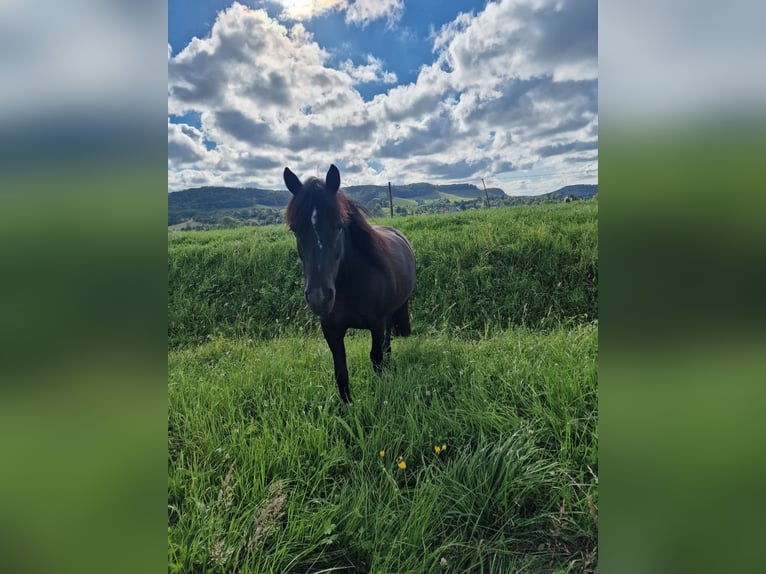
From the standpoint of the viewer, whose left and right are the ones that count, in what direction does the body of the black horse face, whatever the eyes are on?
facing the viewer and to the left of the viewer
